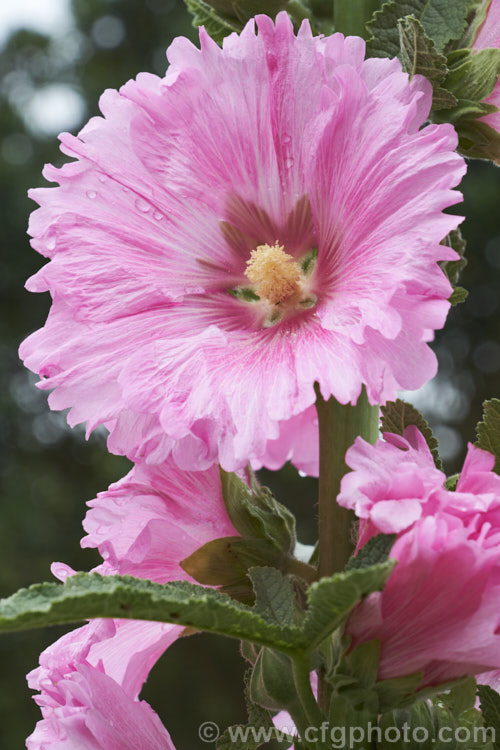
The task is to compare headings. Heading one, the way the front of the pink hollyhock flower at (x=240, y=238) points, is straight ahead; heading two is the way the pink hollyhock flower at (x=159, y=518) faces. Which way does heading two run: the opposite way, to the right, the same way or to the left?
to the right

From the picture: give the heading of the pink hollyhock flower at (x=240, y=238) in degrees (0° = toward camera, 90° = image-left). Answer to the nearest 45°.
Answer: approximately 0°

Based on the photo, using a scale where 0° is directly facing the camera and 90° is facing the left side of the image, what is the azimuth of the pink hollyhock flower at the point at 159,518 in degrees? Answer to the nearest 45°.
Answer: approximately 90°
